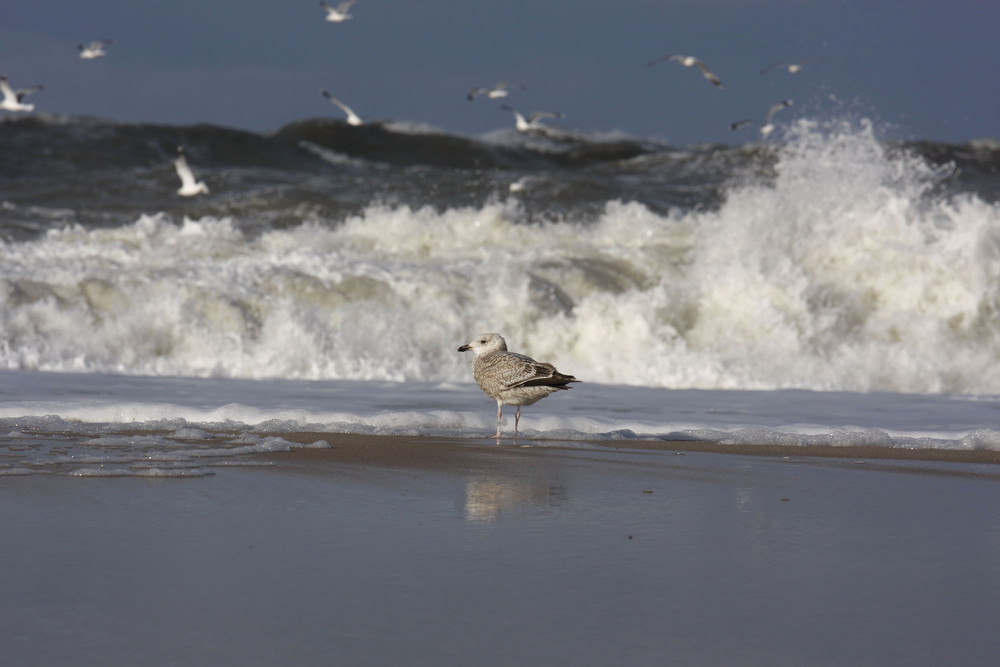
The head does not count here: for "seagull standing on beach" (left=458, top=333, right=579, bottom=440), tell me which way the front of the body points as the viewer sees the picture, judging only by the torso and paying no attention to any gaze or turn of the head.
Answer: to the viewer's left

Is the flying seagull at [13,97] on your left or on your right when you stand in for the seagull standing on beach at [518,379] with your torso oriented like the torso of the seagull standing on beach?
on your right

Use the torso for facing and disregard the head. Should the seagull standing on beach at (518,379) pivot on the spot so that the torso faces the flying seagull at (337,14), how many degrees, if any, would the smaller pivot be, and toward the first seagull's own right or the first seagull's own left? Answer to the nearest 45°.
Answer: approximately 90° to the first seagull's own right

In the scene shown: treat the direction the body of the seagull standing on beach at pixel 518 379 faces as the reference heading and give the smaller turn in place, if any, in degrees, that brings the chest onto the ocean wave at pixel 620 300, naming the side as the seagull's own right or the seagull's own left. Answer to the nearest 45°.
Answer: approximately 90° to the seagull's own right
